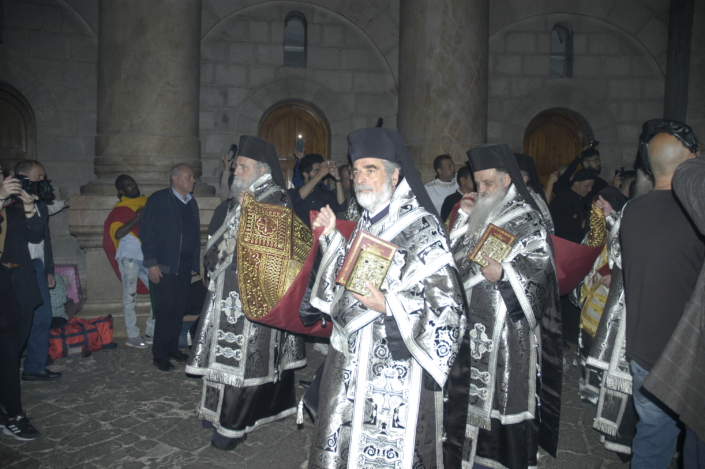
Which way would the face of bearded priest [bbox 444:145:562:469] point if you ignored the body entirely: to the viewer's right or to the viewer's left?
to the viewer's left

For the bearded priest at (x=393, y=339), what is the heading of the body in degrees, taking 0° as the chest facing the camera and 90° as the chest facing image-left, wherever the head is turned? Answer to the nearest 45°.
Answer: approximately 45°

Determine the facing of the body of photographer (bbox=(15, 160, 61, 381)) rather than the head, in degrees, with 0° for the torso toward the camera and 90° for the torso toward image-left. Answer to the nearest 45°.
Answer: approximately 270°

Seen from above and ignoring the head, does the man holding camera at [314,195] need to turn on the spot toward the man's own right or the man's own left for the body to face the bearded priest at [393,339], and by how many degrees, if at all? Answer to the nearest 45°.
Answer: approximately 45° to the man's own right

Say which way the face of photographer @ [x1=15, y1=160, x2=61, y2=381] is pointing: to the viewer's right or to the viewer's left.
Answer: to the viewer's right

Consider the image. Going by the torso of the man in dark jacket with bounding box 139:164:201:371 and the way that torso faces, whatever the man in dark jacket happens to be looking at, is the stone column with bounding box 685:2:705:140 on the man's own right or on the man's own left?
on the man's own left

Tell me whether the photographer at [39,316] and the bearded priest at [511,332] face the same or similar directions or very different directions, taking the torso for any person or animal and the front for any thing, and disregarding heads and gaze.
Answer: very different directions

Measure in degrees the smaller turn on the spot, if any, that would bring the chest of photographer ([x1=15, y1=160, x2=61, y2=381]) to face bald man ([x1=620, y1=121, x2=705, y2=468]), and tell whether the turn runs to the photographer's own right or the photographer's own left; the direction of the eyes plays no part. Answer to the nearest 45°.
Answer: approximately 45° to the photographer's own right

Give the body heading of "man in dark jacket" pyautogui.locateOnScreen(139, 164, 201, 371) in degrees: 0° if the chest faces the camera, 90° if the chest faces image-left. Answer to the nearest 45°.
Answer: approximately 315°

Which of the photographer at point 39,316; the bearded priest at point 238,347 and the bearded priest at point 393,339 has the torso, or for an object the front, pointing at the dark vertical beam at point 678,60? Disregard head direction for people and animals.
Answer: the photographer
